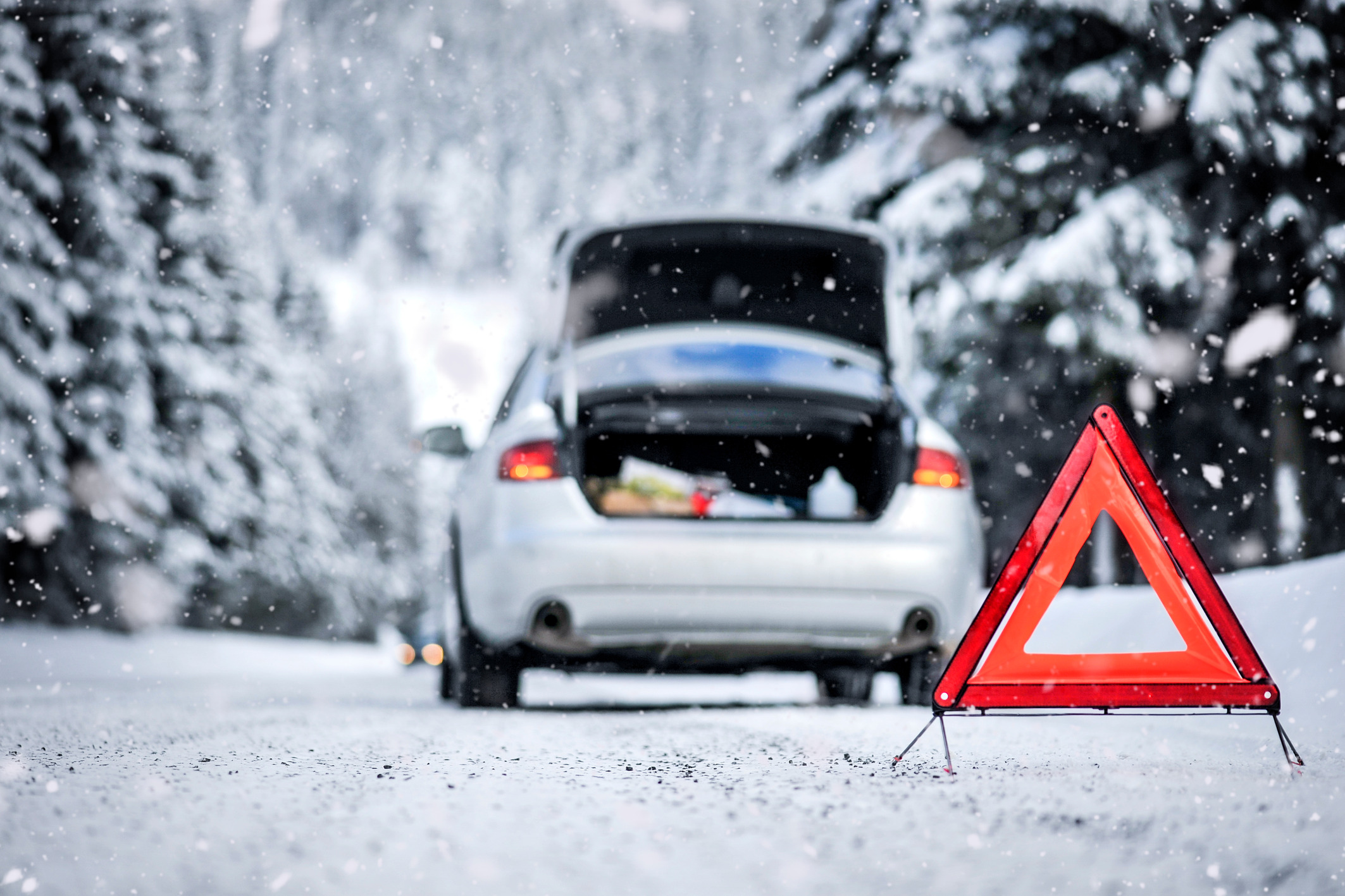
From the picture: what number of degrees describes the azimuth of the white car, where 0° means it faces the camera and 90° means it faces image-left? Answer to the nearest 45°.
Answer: approximately 180°

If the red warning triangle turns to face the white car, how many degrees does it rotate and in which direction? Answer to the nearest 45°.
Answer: approximately 135° to its right

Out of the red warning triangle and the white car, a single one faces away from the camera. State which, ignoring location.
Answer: the white car

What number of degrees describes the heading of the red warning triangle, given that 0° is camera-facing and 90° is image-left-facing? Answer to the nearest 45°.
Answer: approximately 0°

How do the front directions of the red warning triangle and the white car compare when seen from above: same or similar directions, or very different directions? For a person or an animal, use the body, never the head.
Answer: very different directions

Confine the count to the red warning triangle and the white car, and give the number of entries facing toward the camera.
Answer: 1

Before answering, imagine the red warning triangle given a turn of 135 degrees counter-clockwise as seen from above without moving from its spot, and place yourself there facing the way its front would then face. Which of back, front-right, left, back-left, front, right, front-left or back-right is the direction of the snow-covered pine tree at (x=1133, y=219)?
front-left
